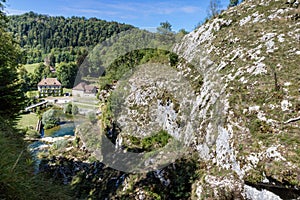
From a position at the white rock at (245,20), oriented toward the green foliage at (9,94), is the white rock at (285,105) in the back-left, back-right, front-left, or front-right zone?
front-left

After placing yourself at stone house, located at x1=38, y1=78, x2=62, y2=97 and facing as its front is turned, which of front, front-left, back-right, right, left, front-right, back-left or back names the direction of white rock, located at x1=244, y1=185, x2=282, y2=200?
front

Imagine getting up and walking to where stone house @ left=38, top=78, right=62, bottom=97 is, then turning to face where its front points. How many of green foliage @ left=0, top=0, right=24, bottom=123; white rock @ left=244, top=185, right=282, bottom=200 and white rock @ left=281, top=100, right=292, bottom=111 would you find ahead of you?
3

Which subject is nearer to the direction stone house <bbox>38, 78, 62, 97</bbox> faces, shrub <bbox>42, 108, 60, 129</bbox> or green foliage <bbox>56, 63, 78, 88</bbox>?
the shrub

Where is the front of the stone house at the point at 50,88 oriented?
toward the camera

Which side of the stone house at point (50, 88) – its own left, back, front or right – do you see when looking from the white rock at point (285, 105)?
front

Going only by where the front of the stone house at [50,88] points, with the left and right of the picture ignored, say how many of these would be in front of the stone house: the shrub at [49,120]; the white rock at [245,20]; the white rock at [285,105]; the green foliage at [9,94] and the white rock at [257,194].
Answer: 5

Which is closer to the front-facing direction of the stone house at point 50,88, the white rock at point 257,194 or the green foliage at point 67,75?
the white rock

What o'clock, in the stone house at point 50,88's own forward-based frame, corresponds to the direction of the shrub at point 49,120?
The shrub is roughly at 12 o'clock from the stone house.

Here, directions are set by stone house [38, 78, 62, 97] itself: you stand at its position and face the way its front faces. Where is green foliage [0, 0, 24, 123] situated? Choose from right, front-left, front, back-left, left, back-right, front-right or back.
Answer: front

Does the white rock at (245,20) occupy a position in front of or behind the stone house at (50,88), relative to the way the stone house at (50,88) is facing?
in front

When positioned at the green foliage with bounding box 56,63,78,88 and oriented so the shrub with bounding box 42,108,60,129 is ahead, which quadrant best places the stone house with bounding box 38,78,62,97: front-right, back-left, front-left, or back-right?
front-right
